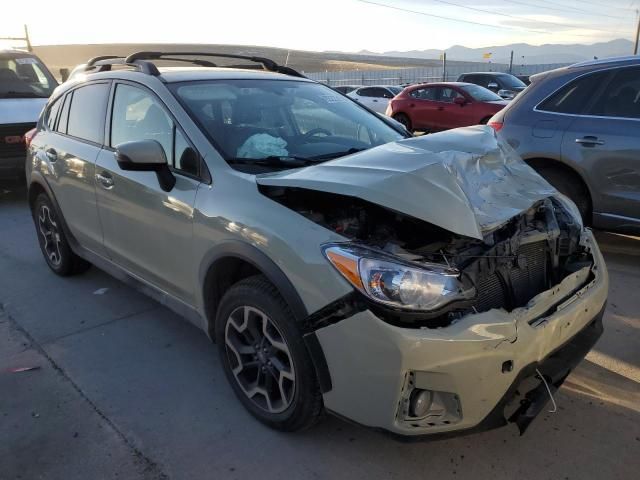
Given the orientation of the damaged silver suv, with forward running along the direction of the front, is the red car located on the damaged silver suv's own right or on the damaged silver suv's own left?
on the damaged silver suv's own left

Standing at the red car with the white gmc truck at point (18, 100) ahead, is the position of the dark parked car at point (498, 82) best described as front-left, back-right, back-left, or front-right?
back-right

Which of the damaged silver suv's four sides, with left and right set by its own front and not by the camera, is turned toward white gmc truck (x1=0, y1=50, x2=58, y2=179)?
back

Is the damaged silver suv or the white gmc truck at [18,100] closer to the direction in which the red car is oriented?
the damaged silver suv

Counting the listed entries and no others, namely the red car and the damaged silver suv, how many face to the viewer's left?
0

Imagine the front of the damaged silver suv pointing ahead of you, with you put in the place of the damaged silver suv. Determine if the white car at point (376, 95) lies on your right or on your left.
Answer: on your left

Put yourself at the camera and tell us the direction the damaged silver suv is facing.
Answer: facing the viewer and to the right of the viewer

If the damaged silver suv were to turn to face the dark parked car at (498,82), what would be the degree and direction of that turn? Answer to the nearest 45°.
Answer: approximately 135° to its left

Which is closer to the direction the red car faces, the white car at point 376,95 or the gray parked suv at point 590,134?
the gray parked suv

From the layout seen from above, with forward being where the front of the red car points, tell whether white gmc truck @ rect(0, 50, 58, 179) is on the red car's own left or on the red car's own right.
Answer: on the red car's own right

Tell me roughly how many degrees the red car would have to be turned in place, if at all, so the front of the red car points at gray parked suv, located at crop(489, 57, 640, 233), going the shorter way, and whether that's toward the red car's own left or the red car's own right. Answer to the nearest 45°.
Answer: approximately 45° to the red car's own right

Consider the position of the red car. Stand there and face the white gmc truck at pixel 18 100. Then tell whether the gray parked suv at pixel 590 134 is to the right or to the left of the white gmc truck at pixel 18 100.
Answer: left
